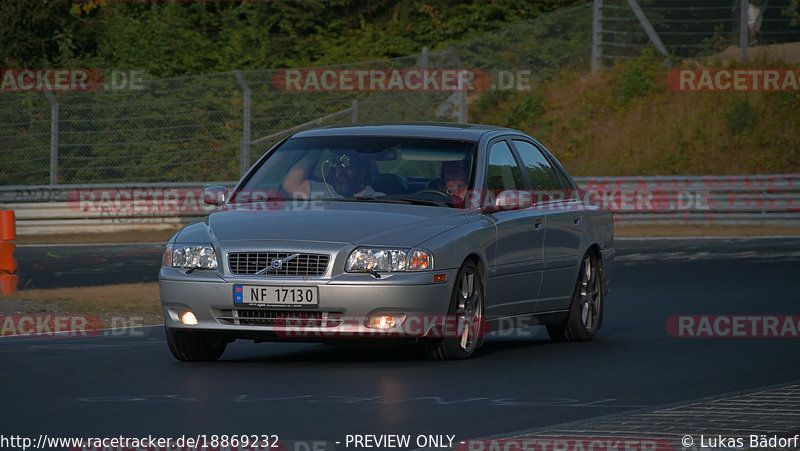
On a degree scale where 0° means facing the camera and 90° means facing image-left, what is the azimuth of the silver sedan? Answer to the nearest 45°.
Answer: approximately 45°

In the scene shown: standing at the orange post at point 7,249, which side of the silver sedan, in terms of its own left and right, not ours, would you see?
right

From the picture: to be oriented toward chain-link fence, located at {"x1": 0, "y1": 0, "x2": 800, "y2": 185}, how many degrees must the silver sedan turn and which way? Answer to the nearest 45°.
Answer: approximately 135° to its right

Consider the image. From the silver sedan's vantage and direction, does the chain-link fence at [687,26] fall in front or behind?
behind

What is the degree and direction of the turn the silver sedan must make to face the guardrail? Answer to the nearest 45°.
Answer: approximately 135° to its right

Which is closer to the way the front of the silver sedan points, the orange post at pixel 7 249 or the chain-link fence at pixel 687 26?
the orange post
